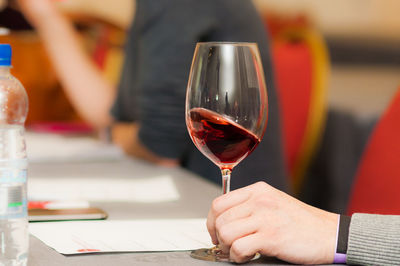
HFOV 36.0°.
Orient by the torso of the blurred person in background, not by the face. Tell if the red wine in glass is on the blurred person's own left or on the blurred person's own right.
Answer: on the blurred person's own left

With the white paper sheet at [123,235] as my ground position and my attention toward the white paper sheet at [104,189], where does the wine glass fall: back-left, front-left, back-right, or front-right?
back-right

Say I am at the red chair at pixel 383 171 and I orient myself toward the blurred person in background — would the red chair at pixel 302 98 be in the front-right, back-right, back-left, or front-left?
front-right

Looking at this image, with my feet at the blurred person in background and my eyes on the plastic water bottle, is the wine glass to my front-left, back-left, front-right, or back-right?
front-left

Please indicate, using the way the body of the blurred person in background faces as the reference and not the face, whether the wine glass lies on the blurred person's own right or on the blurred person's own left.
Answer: on the blurred person's own left
